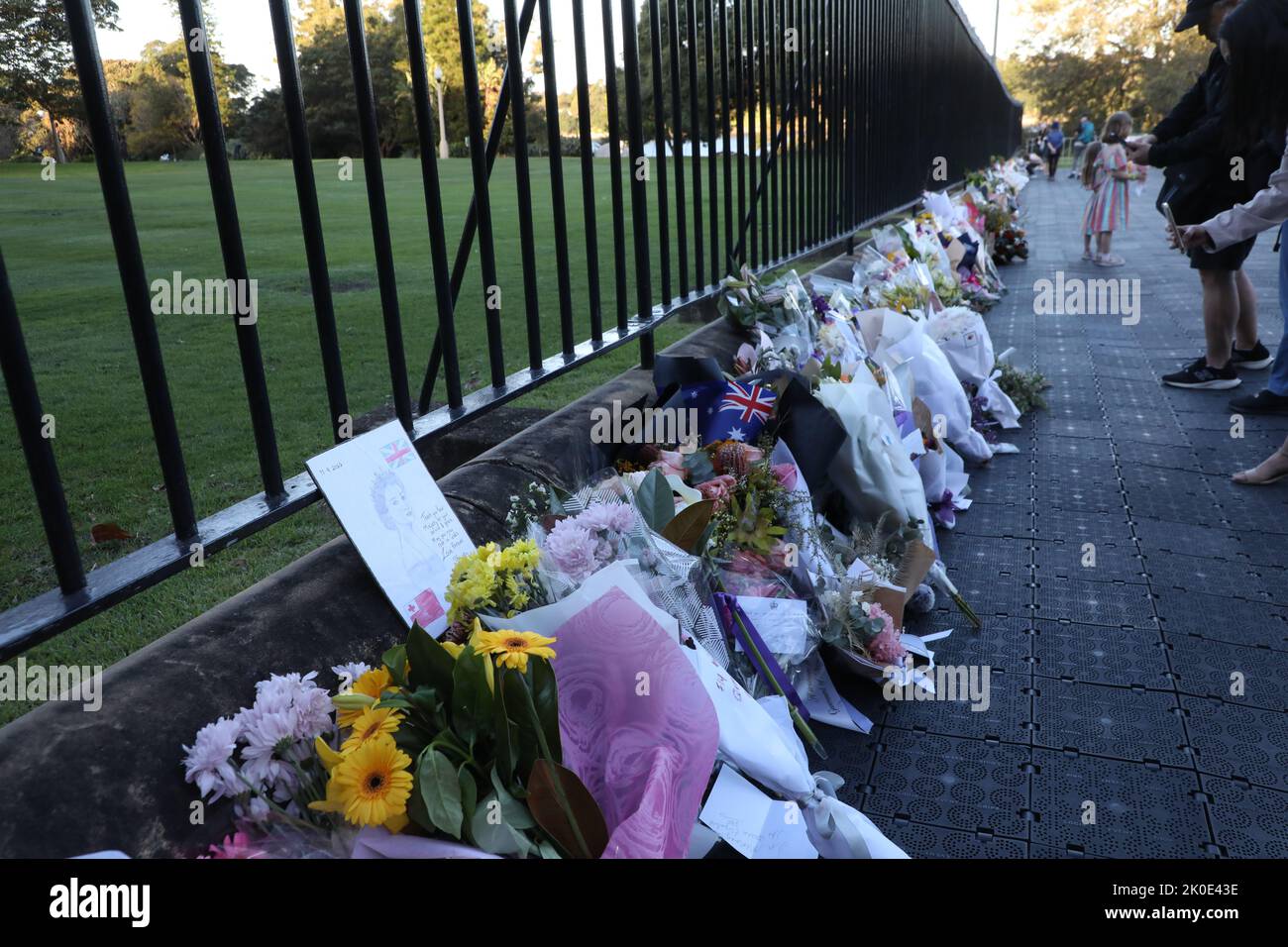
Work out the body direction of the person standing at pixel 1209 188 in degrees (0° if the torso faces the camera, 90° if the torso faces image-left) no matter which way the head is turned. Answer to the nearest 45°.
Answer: approximately 90°

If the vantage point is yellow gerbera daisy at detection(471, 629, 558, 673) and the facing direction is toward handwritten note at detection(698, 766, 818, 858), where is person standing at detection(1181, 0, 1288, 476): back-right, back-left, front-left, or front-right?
front-left

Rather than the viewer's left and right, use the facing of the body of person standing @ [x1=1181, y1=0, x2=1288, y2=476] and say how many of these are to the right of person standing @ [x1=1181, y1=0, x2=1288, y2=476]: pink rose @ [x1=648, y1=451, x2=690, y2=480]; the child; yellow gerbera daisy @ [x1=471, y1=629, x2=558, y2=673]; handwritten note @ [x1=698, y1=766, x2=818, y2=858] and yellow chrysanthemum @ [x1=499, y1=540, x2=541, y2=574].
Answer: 1

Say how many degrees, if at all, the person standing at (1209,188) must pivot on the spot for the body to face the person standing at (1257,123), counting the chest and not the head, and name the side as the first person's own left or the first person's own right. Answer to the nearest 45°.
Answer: approximately 90° to the first person's own left

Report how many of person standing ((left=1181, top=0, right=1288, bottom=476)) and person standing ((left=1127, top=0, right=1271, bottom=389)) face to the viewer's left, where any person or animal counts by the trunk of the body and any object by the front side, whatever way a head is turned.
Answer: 2

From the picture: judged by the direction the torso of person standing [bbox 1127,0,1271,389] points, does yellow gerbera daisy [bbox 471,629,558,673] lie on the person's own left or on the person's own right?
on the person's own left

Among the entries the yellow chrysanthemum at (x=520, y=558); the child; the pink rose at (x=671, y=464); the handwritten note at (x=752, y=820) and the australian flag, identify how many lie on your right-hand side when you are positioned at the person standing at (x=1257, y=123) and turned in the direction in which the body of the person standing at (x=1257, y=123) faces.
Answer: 1

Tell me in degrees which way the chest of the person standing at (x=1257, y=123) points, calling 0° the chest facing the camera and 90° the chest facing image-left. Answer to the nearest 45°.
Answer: approximately 90°

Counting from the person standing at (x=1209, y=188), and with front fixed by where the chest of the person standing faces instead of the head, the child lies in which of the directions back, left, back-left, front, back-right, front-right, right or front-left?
right

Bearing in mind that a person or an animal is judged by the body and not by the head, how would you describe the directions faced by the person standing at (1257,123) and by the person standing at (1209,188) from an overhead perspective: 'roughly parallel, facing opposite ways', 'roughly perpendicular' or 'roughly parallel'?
roughly parallel

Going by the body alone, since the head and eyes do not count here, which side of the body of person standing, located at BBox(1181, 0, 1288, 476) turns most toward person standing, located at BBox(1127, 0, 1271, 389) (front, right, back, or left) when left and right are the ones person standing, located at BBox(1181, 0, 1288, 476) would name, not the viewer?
right
